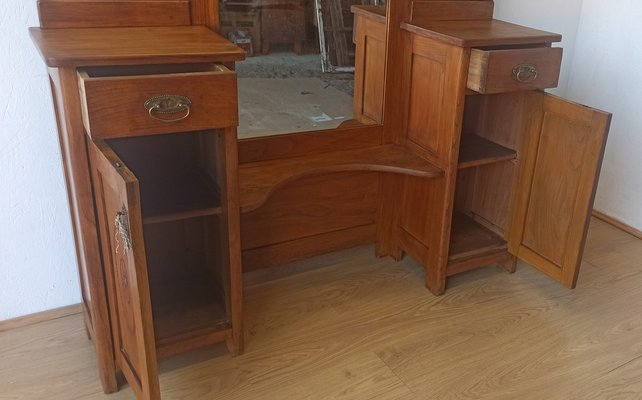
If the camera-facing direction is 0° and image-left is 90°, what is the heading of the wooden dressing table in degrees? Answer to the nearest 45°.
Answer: approximately 315°
